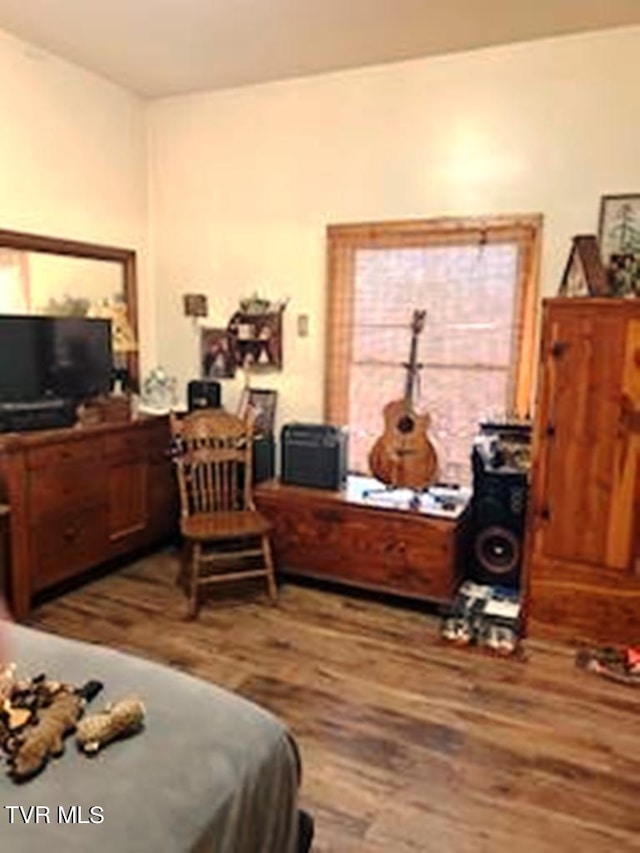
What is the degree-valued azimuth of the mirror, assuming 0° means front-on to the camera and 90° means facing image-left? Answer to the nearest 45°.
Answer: approximately 315°

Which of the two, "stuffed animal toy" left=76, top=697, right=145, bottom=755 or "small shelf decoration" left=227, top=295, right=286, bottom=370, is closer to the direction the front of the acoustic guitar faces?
the stuffed animal toy

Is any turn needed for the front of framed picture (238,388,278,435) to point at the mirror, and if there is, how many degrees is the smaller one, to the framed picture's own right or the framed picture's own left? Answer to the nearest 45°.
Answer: approximately 90° to the framed picture's own right

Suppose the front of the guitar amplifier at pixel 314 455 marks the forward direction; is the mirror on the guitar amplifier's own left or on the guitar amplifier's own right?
on the guitar amplifier's own right
